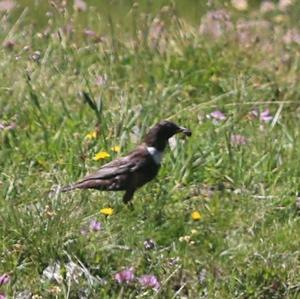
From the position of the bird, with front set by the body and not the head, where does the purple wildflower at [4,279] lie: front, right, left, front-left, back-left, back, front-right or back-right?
back-right

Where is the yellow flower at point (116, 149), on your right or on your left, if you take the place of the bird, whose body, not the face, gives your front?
on your left

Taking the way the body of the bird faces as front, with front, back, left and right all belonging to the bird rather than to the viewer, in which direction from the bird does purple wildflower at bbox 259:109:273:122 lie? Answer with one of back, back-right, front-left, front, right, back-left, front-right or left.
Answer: front-left

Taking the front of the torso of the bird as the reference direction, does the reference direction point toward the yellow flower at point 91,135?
no

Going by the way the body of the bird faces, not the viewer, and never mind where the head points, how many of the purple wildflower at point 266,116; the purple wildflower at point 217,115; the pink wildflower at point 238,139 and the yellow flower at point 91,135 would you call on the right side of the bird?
0

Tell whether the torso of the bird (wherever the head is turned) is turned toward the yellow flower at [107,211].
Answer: no

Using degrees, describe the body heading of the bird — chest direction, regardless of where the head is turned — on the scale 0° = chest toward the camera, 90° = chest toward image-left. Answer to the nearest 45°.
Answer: approximately 270°

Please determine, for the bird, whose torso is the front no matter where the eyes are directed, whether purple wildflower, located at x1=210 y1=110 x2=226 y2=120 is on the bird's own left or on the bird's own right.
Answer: on the bird's own left

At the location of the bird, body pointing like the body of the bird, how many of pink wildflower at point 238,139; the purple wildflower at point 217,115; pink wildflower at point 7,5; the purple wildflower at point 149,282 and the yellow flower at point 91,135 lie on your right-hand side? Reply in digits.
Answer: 1

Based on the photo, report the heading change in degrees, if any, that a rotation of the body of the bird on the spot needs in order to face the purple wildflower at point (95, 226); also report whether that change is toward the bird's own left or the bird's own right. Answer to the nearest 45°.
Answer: approximately 135° to the bird's own right

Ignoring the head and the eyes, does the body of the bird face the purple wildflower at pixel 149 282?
no

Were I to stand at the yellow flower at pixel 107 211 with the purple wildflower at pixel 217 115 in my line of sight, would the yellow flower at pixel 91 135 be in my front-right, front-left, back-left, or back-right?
front-left
